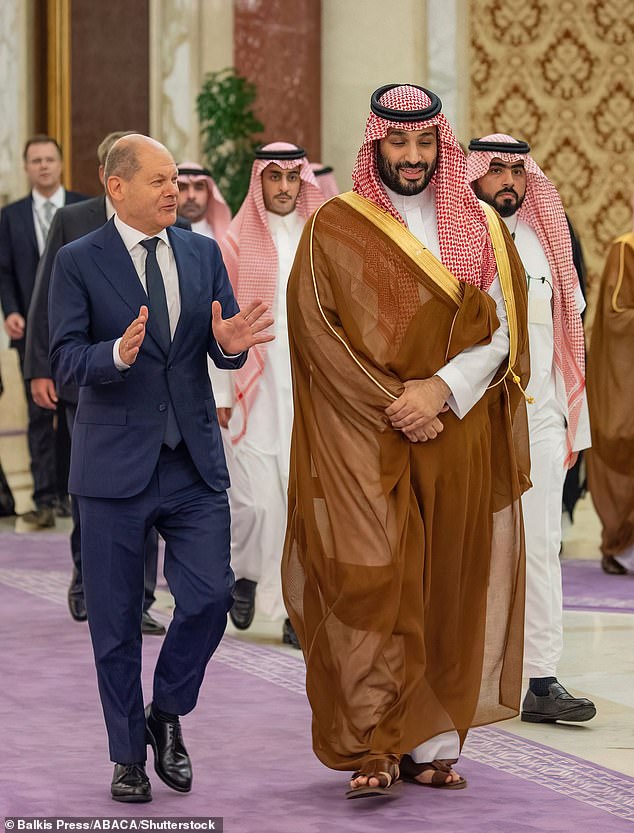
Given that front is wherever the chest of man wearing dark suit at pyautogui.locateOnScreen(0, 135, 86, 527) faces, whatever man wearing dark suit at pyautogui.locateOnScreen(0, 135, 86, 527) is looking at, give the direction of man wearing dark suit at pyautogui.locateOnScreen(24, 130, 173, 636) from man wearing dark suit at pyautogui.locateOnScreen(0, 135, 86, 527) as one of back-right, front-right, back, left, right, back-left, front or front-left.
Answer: front

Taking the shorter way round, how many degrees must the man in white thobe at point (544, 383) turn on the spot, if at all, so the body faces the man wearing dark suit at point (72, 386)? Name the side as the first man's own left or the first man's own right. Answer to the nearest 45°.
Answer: approximately 135° to the first man's own right

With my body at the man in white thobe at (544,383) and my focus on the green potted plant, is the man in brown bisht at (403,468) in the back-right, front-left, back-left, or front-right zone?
back-left

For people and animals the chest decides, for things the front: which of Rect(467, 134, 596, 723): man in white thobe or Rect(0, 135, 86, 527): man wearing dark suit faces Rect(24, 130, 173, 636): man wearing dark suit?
Rect(0, 135, 86, 527): man wearing dark suit

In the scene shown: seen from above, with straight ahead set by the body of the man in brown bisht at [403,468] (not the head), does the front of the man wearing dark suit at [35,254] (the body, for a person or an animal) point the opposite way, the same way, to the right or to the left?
the same way

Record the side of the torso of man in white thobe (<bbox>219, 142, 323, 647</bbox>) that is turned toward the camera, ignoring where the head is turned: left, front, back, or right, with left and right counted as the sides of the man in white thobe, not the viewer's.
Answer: front

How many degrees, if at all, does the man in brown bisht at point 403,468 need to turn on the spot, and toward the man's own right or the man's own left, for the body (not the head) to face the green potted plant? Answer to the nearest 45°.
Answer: approximately 180°

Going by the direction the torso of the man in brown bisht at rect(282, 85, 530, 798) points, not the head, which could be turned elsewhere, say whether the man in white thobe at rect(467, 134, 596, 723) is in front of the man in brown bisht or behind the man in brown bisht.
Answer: behind

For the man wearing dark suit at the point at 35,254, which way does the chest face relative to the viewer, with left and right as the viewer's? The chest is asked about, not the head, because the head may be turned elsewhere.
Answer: facing the viewer

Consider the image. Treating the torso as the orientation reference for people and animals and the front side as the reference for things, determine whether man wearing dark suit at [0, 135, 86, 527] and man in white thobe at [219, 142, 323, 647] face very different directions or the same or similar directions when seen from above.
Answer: same or similar directions

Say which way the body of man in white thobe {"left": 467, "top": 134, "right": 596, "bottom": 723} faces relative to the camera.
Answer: toward the camera

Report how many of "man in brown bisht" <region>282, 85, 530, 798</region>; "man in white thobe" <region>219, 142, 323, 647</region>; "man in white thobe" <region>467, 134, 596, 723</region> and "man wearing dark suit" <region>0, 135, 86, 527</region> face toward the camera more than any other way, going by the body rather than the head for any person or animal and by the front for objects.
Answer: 4

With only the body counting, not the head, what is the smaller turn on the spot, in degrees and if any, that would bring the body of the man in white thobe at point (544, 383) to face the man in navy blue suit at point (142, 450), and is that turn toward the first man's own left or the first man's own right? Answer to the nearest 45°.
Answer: approximately 45° to the first man's own right

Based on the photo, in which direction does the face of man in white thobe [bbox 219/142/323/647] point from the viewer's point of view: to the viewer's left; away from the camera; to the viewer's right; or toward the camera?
toward the camera

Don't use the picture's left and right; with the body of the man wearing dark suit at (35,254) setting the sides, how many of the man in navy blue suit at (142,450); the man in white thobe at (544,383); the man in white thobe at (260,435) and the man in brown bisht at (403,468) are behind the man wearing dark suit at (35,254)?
0
